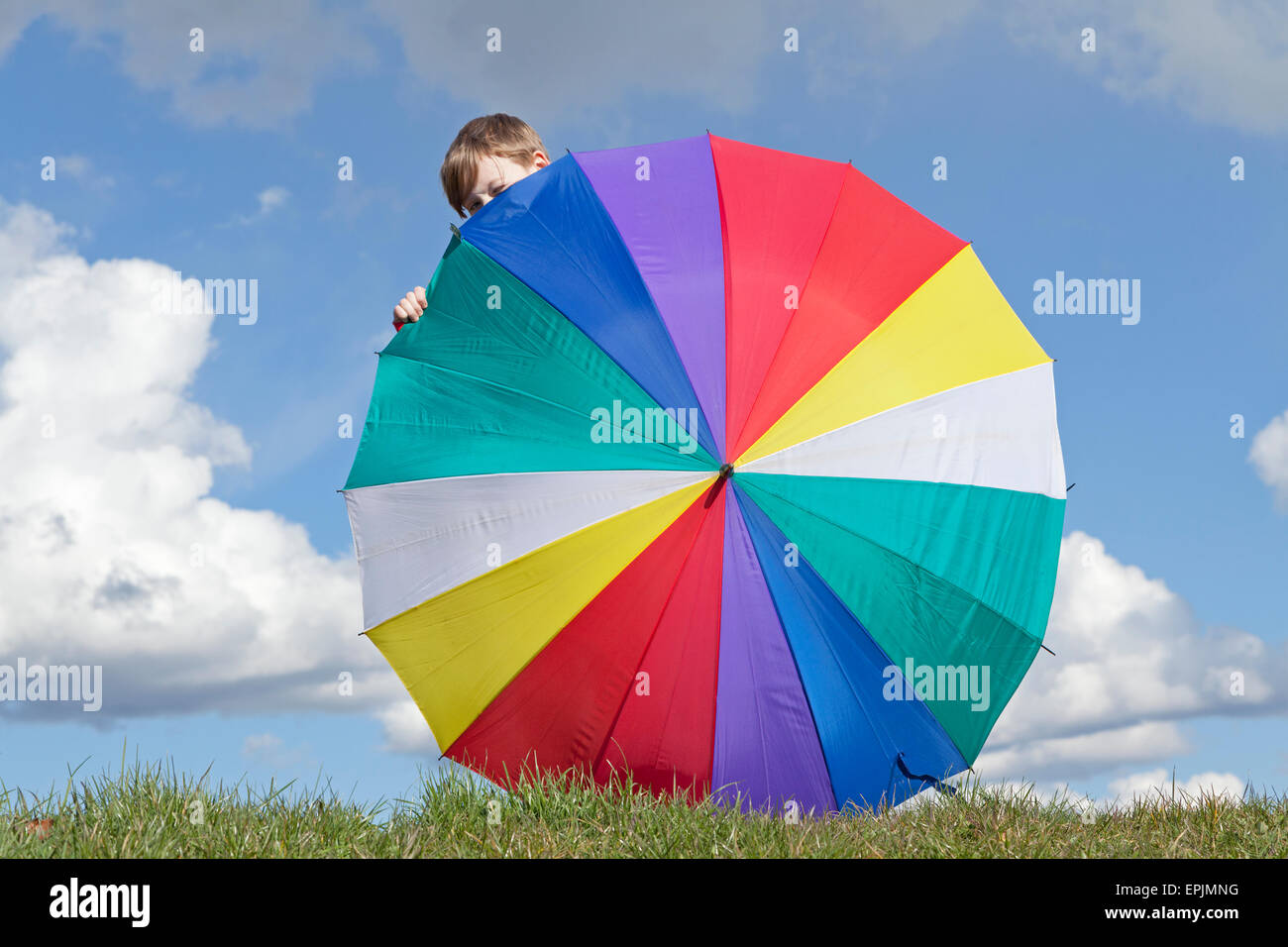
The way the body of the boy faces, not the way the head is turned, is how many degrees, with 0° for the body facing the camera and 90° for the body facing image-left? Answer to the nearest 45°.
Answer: approximately 45°
